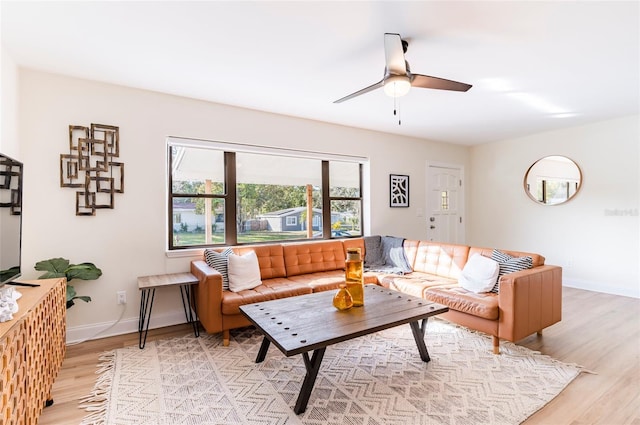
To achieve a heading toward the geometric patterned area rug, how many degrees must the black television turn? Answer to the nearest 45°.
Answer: approximately 45° to its right

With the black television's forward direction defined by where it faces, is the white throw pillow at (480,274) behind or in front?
in front

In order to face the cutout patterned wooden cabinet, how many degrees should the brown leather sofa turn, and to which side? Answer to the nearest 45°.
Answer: approximately 45° to its right

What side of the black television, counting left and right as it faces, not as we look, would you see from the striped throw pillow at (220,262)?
front

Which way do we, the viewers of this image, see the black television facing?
facing to the right of the viewer

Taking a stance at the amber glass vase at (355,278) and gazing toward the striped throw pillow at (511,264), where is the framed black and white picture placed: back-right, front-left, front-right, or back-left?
front-left

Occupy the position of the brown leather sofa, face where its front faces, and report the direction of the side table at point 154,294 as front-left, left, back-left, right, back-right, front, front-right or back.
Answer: right

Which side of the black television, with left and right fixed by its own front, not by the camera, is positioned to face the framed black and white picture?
front

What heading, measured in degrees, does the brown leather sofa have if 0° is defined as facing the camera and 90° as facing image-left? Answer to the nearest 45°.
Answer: approximately 0°

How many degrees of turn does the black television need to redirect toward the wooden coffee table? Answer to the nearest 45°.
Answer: approximately 45° to its right

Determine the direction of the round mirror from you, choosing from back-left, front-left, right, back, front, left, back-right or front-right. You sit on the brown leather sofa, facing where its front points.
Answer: back-left

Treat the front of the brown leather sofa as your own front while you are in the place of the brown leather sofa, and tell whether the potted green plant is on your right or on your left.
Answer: on your right

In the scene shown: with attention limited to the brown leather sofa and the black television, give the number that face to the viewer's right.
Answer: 1
